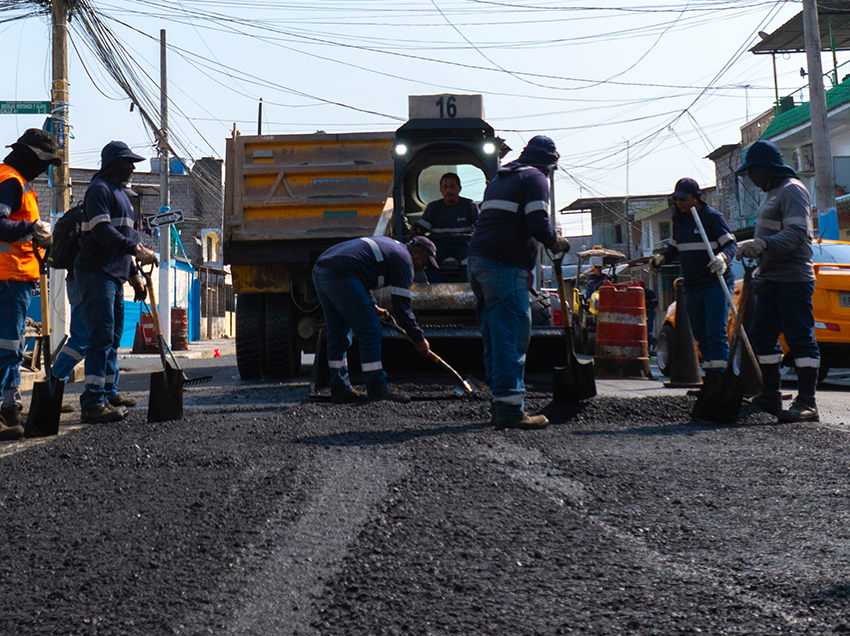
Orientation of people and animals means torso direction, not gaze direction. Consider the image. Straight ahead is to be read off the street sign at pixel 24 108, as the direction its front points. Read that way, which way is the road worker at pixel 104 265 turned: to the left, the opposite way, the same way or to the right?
to the left

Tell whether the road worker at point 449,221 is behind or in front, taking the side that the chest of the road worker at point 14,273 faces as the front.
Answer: in front

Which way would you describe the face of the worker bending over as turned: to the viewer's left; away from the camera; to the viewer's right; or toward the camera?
to the viewer's right

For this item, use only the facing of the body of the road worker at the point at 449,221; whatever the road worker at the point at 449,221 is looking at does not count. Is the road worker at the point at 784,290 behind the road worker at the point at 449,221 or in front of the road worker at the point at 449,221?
in front

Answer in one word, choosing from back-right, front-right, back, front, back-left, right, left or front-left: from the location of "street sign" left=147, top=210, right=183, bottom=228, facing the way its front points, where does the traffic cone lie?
front-left

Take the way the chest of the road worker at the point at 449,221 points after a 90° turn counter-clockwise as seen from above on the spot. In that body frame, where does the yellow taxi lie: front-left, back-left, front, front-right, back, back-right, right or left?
front

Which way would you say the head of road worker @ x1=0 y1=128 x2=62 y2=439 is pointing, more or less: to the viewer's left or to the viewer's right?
to the viewer's right

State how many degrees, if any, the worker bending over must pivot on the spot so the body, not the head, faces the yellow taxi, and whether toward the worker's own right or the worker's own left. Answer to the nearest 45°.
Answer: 0° — they already face it

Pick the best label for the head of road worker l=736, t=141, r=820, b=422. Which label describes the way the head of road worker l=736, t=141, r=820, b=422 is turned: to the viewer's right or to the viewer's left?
to the viewer's left

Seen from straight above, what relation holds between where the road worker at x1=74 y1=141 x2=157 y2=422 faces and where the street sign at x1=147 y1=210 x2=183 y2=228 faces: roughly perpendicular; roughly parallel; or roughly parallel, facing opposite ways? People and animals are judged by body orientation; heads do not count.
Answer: roughly perpendicular

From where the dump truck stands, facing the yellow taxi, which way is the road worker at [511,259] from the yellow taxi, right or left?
right

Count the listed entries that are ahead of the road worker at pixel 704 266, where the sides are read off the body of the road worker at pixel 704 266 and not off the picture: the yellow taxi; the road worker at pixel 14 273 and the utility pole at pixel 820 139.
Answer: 1

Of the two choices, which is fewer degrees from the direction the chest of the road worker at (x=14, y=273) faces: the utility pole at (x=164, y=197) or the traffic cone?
the traffic cone

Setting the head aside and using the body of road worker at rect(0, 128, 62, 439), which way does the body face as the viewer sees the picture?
to the viewer's right
